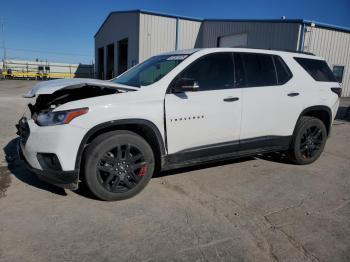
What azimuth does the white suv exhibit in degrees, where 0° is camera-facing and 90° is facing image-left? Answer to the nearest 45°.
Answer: approximately 45°

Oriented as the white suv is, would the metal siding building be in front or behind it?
behind
